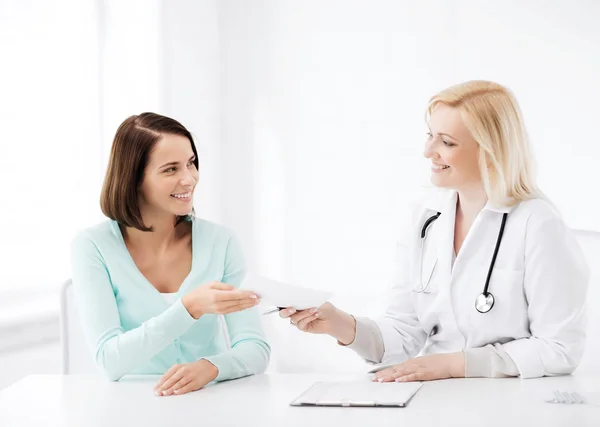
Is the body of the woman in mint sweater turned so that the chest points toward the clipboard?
yes

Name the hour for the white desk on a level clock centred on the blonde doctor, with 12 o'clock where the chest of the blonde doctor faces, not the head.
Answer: The white desk is roughly at 12 o'clock from the blonde doctor.

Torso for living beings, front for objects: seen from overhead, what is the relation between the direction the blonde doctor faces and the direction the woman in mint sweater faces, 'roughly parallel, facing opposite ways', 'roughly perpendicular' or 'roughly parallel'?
roughly perpendicular

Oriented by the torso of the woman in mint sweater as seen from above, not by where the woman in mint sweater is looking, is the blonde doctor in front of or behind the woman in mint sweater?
in front

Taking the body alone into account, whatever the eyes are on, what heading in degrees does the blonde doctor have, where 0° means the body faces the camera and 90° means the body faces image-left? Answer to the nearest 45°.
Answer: approximately 45°

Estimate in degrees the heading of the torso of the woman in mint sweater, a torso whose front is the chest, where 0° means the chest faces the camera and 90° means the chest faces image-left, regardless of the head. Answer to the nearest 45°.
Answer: approximately 315°

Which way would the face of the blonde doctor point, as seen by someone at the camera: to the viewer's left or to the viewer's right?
to the viewer's left

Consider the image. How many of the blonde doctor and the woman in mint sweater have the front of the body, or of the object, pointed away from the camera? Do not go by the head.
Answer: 0
